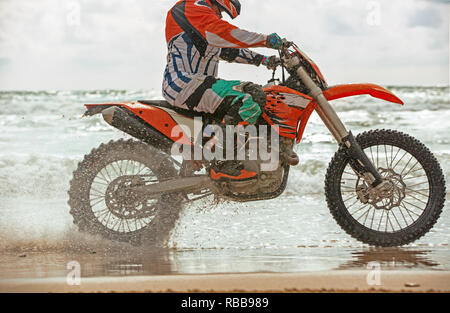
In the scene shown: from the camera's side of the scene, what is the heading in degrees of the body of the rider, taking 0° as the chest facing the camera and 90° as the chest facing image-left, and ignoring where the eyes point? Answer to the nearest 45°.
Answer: approximately 270°

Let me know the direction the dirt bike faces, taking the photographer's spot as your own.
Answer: facing to the right of the viewer

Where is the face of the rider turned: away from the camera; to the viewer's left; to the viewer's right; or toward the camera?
to the viewer's right
